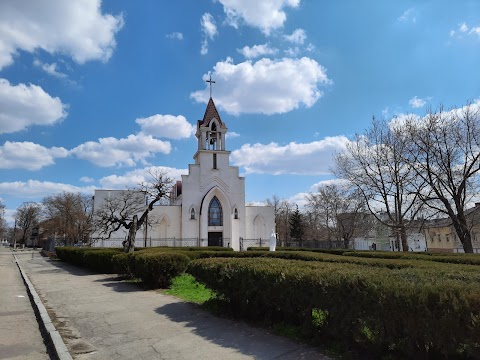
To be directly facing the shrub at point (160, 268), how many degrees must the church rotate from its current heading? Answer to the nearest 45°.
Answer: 0° — it already faces it

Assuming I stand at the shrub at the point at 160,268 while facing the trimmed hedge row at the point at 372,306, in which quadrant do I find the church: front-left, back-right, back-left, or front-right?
back-left

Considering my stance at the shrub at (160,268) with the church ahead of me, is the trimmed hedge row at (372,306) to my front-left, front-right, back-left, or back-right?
back-right

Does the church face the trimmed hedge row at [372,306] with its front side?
yes

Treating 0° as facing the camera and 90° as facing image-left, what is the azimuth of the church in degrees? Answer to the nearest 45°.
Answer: approximately 0°
